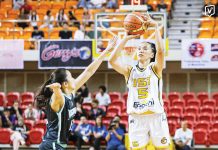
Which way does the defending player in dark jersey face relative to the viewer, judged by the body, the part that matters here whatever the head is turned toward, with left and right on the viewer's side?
facing to the right of the viewer

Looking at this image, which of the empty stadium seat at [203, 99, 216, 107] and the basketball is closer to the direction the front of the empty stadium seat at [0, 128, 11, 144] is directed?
the basketball

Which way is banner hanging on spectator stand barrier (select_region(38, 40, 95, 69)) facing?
toward the camera

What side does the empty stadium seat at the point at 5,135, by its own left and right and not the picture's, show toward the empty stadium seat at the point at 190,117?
left

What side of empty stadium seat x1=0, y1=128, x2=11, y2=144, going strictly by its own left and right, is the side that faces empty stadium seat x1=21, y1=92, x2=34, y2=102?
back

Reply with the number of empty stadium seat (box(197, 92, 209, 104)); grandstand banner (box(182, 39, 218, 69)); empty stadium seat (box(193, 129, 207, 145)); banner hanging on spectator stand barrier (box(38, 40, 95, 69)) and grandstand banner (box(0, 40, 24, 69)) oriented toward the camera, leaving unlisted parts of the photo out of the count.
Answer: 5

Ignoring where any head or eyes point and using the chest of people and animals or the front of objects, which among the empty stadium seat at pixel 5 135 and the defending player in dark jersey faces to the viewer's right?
the defending player in dark jersey

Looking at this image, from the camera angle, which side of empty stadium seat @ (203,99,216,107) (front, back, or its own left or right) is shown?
front

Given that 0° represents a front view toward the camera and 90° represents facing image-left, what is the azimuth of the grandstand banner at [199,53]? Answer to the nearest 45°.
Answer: approximately 0°

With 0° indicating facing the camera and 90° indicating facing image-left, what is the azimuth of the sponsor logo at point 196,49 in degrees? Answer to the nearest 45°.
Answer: approximately 0°

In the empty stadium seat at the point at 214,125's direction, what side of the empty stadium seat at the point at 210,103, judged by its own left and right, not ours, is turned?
front

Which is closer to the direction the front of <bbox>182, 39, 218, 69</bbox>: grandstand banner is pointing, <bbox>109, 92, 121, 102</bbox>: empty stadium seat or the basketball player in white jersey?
the basketball player in white jersey

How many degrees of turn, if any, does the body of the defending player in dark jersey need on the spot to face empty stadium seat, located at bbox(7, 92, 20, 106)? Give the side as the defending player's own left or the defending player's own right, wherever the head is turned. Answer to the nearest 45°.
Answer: approximately 90° to the defending player's own left

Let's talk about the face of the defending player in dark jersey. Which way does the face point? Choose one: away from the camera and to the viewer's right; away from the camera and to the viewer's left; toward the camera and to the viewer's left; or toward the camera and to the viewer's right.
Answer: away from the camera and to the viewer's right
